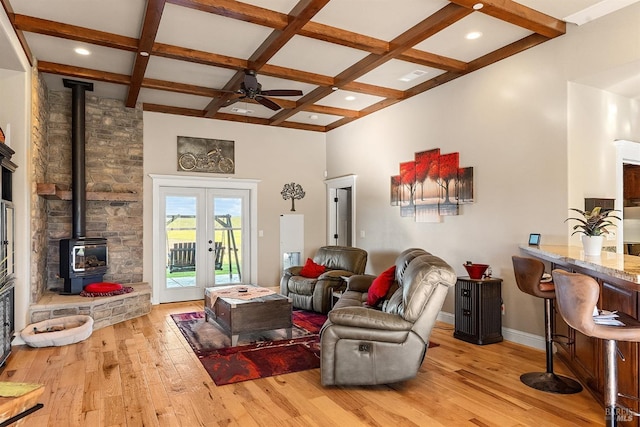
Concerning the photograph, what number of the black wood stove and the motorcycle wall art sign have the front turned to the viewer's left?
0

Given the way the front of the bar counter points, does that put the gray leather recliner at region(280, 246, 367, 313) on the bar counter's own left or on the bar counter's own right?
on the bar counter's own right

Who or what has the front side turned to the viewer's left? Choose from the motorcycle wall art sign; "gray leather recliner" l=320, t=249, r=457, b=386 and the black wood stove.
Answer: the gray leather recliner

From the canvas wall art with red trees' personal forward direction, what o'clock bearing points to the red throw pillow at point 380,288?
The red throw pillow is roughly at 11 o'clock from the canvas wall art with red trees.

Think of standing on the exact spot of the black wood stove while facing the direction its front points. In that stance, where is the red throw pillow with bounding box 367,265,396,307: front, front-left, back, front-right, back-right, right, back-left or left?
front

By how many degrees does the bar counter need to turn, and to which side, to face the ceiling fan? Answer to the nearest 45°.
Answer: approximately 45° to its right

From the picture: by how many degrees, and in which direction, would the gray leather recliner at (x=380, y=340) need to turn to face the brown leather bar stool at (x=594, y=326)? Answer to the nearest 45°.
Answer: approximately 135° to its left

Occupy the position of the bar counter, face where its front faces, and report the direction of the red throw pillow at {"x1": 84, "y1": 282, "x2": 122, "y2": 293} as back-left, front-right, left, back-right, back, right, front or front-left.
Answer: front-right

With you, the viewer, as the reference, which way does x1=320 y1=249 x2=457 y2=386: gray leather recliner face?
facing to the left of the viewer

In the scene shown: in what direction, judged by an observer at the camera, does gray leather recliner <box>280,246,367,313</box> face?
facing the viewer and to the left of the viewer

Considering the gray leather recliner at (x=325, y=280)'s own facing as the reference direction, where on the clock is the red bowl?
The red bowl is roughly at 9 o'clock from the gray leather recliner.

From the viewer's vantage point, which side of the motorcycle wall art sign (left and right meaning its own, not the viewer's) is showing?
front

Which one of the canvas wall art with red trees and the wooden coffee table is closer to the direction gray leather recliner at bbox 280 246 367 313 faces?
the wooden coffee table

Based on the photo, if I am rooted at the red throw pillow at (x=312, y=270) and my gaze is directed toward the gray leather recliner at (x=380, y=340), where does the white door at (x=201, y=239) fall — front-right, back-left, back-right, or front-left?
back-right
